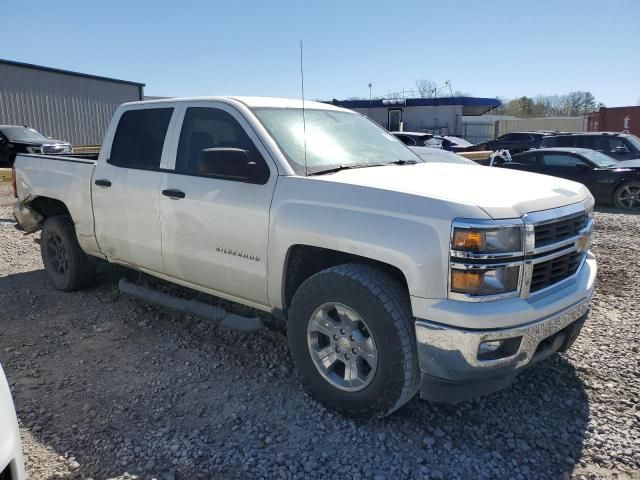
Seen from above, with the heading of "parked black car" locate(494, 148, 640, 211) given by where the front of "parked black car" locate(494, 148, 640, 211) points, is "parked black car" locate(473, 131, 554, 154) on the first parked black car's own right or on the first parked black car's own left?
on the first parked black car's own left

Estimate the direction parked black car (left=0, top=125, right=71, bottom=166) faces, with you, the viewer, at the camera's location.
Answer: facing the viewer and to the right of the viewer

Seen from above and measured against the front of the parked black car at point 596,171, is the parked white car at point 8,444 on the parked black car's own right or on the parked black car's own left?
on the parked black car's own right

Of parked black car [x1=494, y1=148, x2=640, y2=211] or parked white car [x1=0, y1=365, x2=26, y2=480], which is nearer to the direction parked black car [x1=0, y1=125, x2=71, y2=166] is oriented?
the parked black car

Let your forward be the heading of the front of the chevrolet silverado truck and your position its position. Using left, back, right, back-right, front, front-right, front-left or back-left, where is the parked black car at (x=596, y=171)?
left

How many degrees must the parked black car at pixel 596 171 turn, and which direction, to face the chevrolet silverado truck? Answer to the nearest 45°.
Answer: approximately 90° to its right

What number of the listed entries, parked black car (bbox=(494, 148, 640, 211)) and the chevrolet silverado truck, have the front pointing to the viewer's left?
0

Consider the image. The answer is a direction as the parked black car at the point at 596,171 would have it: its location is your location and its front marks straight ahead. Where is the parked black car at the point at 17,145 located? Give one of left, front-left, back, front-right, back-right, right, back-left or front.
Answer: back

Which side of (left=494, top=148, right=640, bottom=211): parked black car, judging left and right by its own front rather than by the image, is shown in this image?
right

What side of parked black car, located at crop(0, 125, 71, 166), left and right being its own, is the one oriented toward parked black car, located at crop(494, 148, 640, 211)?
front

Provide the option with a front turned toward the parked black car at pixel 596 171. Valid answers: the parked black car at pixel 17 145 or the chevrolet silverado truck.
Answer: the parked black car at pixel 17 145

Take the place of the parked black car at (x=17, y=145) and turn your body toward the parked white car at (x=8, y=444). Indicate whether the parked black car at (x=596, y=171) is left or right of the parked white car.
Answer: left
